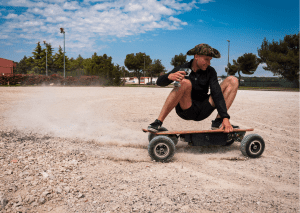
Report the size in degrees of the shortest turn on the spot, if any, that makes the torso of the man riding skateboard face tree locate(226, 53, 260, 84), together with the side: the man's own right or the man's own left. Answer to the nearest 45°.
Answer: approximately 180°

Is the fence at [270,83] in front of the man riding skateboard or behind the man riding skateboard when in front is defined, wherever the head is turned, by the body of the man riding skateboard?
behind

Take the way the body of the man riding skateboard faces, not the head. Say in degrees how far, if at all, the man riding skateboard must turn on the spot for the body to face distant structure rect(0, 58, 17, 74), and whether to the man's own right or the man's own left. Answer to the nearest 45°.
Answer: approximately 135° to the man's own right

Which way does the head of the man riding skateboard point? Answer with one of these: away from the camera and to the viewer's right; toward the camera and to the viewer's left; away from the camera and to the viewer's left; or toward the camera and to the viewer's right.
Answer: toward the camera and to the viewer's right

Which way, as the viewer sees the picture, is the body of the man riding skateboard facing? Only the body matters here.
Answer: toward the camera
